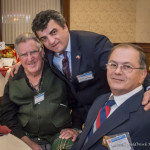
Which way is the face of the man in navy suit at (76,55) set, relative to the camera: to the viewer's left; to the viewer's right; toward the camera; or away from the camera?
toward the camera

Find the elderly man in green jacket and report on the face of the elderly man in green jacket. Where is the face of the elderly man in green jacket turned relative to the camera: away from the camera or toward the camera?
toward the camera

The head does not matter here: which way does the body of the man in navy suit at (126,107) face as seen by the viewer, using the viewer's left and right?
facing the viewer and to the left of the viewer

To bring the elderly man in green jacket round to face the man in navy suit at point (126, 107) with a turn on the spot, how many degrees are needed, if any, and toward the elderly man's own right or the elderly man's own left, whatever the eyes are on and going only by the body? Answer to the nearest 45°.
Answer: approximately 45° to the elderly man's own left

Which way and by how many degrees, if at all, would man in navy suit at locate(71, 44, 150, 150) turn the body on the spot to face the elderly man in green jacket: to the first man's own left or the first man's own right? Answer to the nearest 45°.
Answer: approximately 90° to the first man's own right

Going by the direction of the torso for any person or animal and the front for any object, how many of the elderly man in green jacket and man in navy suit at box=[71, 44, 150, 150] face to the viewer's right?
0

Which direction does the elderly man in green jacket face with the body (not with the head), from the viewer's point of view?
toward the camera
